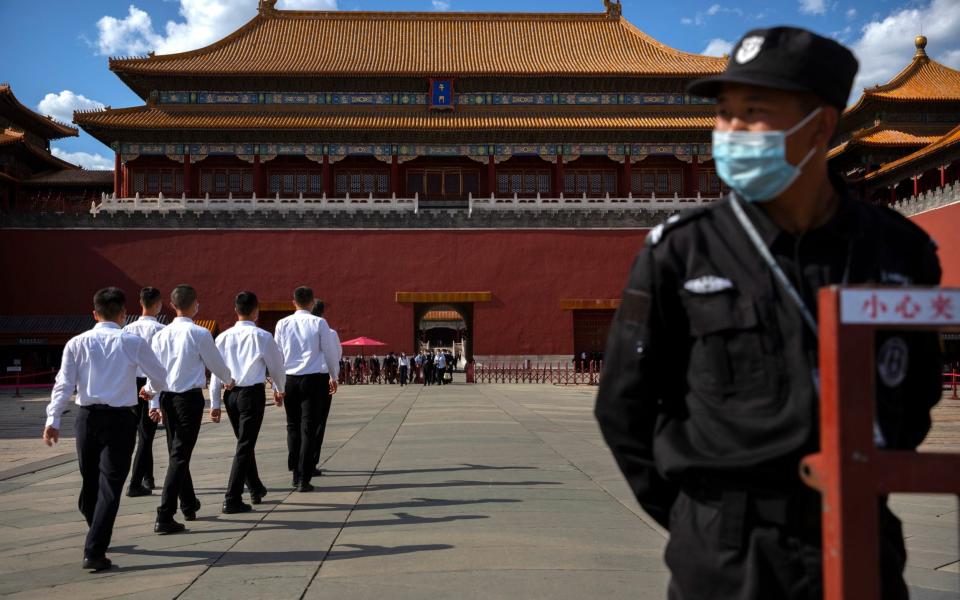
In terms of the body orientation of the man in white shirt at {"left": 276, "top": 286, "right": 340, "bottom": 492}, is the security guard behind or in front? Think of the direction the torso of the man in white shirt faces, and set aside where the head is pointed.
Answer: behind

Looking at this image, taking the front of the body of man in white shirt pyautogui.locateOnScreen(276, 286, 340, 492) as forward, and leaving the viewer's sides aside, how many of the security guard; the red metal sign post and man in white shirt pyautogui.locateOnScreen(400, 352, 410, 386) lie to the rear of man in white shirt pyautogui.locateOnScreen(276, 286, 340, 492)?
2

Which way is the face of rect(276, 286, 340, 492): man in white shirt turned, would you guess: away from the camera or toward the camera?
away from the camera

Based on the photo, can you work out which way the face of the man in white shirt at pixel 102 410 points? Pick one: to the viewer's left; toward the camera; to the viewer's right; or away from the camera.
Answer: away from the camera

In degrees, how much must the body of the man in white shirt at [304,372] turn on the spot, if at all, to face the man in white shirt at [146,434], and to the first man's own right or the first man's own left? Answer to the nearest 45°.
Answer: approximately 90° to the first man's own left

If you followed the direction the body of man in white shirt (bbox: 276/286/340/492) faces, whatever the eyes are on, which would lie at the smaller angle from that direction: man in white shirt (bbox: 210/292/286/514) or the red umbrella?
the red umbrella

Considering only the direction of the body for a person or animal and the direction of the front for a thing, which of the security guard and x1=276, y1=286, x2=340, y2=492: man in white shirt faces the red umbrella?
the man in white shirt

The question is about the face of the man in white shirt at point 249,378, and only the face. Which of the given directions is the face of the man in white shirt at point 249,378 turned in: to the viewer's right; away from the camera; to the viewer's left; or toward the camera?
away from the camera

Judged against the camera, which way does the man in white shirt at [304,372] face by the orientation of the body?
away from the camera

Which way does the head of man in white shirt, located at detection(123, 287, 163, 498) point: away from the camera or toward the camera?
away from the camera

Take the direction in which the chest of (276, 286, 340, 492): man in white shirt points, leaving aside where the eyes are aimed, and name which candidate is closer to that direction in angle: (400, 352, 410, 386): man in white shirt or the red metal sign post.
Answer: the man in white shirt

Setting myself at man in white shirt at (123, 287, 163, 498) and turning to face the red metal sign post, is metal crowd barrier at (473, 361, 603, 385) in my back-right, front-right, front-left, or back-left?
back-left

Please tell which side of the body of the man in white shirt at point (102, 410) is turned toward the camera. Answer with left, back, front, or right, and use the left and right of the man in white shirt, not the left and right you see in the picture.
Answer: back
